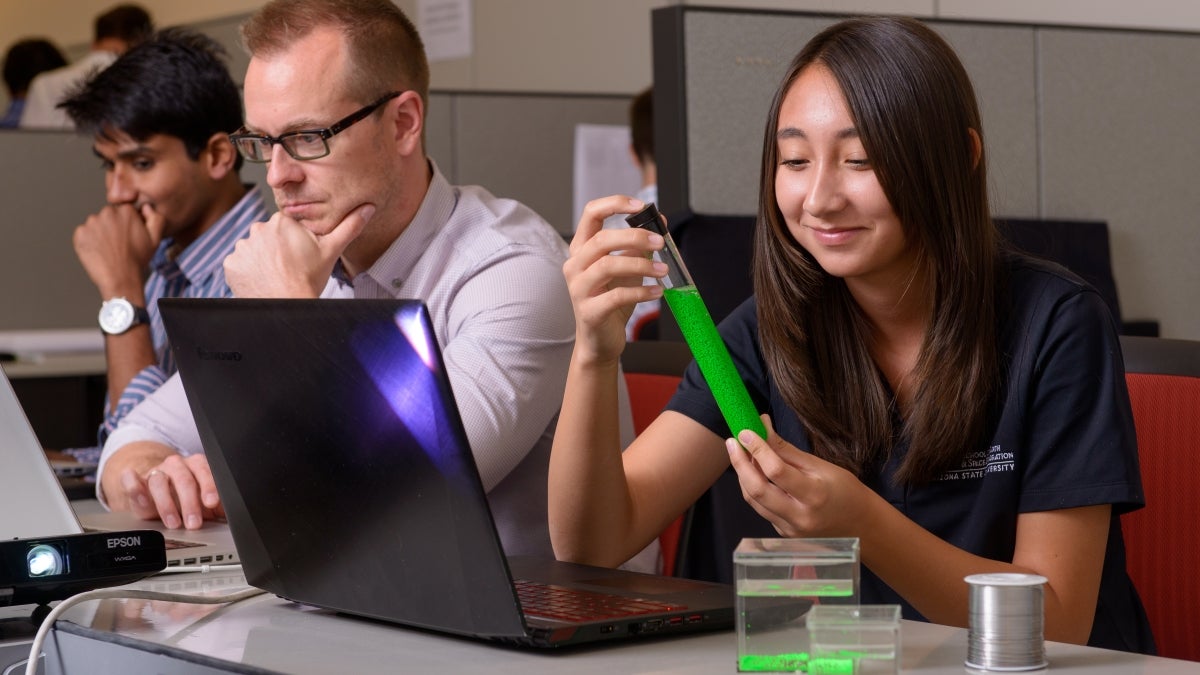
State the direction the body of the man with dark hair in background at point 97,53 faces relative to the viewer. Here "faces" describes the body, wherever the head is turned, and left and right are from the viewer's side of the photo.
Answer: facing away from the viewer

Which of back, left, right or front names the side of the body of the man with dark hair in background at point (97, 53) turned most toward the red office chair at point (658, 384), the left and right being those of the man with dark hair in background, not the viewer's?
back

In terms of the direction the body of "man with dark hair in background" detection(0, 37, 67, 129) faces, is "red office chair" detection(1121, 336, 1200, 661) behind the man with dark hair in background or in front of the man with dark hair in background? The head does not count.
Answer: behind

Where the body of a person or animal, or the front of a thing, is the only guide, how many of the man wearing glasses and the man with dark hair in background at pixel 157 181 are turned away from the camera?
0

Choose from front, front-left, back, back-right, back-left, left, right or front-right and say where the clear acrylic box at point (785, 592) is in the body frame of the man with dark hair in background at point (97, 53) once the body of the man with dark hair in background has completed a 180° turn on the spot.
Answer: front

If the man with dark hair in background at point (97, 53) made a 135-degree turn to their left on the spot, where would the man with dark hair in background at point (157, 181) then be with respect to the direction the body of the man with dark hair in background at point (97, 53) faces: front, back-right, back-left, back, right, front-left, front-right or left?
front-left

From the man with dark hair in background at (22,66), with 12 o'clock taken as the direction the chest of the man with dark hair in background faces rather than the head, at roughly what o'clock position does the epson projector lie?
The epson projector is roughly at 6 o'clock from the man with dark hair in background.

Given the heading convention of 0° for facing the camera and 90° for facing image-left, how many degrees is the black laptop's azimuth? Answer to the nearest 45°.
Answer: approximately 225°

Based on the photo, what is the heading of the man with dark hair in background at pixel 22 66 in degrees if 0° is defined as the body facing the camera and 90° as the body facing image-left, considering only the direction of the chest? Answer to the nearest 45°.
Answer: approximately 180°

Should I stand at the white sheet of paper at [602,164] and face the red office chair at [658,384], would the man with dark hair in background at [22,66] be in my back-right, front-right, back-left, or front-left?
back-right
